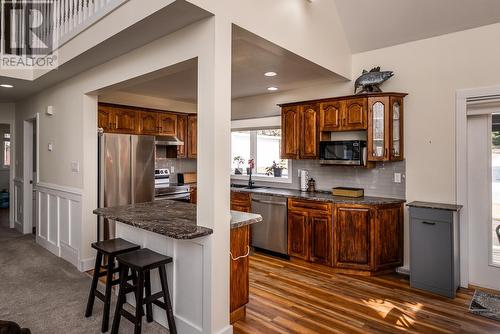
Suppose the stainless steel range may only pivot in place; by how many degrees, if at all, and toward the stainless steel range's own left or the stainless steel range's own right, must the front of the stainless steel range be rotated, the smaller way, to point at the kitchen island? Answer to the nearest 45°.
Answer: approximately 45° to the stainless steel range's own right

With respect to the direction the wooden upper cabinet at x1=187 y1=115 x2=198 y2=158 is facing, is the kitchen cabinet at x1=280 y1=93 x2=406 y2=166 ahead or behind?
ahead

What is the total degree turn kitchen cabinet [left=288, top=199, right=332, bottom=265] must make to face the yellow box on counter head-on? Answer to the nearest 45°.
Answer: approximately 135° to its left

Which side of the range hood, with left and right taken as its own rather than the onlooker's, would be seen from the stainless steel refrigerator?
right

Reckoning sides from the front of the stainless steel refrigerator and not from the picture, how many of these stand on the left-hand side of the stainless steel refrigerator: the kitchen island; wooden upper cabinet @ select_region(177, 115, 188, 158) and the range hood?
2

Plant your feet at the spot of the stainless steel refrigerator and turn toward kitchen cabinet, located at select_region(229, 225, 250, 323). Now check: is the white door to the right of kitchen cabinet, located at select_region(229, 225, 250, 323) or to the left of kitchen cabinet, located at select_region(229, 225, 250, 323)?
left

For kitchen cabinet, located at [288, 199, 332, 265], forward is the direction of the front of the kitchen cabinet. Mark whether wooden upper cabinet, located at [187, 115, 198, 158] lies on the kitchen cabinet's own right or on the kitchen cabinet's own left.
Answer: on the kitchen cabinet's own right

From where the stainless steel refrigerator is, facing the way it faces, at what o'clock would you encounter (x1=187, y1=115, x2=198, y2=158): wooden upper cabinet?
The wooden upper cabinet is roughly at 9 o'clock from the stainless steel refrigerator.

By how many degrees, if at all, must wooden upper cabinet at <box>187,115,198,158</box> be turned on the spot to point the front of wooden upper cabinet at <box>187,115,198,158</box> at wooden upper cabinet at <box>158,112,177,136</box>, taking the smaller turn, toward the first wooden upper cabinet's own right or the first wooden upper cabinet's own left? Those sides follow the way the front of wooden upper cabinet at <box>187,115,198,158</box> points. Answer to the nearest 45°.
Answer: approximately 90° to the first wooden upper cabinet's own right

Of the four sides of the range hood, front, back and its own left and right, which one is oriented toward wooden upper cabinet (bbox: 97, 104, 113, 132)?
right

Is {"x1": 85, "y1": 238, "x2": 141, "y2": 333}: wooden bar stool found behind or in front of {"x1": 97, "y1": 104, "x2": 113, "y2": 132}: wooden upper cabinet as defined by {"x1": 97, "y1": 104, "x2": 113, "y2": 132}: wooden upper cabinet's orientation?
in front

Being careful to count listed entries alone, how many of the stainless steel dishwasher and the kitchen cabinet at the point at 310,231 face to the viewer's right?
0
